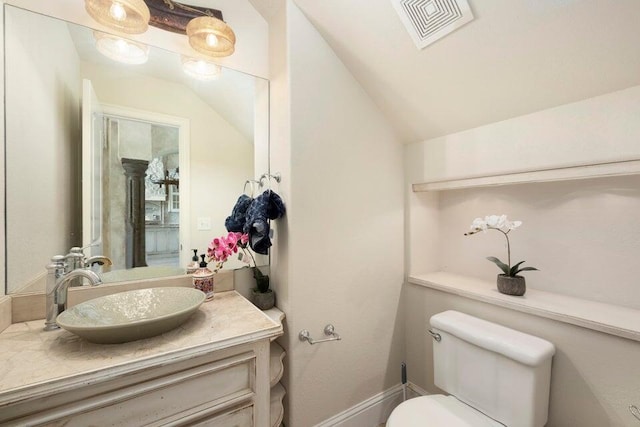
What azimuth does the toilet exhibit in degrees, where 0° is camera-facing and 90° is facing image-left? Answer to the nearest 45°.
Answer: approximately 45°

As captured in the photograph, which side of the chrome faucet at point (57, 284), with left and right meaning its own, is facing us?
right

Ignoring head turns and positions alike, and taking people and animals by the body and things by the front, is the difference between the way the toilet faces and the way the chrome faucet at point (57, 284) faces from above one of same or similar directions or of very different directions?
very different directions

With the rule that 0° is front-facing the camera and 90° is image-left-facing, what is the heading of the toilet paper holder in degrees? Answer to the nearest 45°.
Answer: approximately 315°
